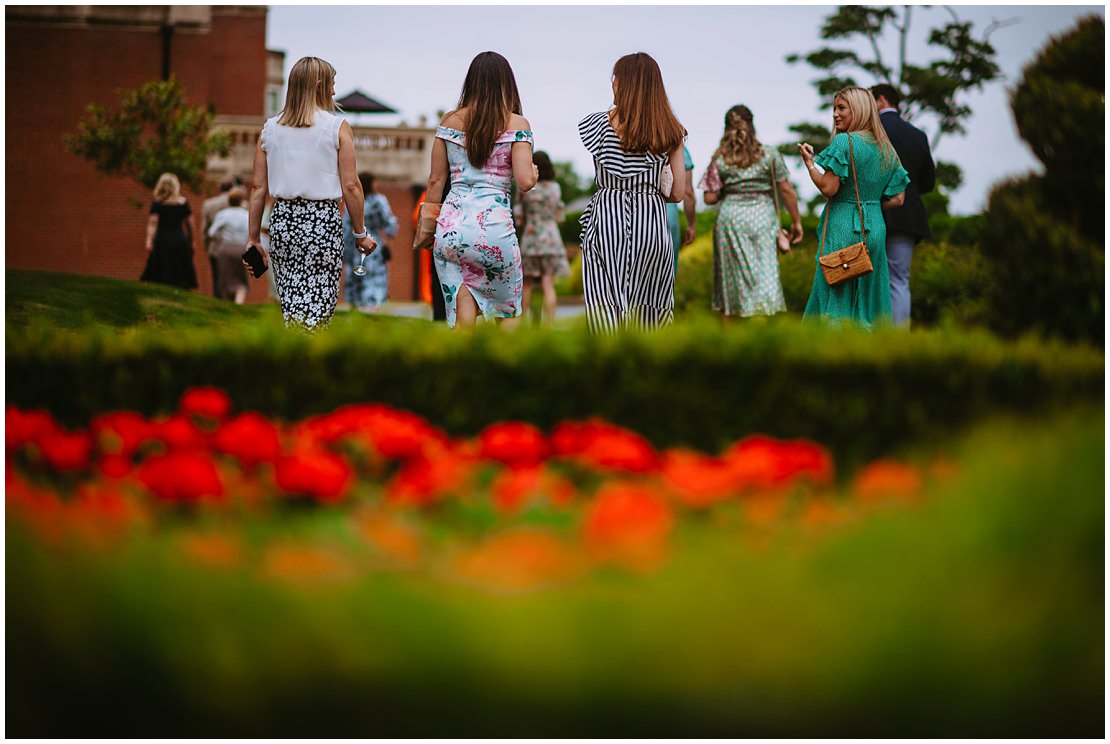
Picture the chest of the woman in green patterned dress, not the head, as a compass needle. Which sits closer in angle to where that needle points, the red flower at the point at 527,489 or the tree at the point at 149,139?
the tree

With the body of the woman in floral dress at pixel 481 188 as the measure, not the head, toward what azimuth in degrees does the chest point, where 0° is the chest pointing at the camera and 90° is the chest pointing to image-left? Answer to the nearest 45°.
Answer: approximately 180°

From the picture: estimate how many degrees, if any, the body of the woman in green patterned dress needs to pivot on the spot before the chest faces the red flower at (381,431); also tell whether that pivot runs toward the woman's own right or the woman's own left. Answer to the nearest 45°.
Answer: approximately 180°

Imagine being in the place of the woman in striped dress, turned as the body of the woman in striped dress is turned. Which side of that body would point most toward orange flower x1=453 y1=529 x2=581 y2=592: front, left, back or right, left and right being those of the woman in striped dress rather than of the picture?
back

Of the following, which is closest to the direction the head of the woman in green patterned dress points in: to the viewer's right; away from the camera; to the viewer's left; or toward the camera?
away from the camera

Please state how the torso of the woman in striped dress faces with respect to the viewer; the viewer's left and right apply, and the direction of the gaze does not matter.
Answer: facing away from the viewer

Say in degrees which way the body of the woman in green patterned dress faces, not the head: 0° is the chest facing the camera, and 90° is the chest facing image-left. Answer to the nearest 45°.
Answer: approximately 180°

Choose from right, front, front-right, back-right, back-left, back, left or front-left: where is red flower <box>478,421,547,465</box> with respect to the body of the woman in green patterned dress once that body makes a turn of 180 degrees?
front

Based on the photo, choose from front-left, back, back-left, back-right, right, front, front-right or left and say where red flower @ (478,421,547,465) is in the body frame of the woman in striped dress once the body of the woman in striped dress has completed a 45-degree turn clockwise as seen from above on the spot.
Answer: back-right

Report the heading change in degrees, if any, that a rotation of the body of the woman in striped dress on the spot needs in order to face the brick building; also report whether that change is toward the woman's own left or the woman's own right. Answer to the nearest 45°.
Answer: approximately 45° to the woman's own left

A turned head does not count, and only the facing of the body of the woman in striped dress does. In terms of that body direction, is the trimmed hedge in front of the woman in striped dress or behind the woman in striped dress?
behind

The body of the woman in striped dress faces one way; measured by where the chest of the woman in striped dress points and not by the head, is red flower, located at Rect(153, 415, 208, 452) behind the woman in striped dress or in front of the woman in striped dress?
behind

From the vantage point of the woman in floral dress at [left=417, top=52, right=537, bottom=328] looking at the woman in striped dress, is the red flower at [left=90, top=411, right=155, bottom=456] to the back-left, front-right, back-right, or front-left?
back-right

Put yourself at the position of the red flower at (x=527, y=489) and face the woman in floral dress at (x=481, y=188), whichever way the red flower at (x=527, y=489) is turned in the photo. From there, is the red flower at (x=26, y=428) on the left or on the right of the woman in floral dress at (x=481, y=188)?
left

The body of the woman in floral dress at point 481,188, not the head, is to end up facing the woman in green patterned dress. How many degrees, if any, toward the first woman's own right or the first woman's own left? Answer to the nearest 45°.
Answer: approximately 45° to the first woman's own right
